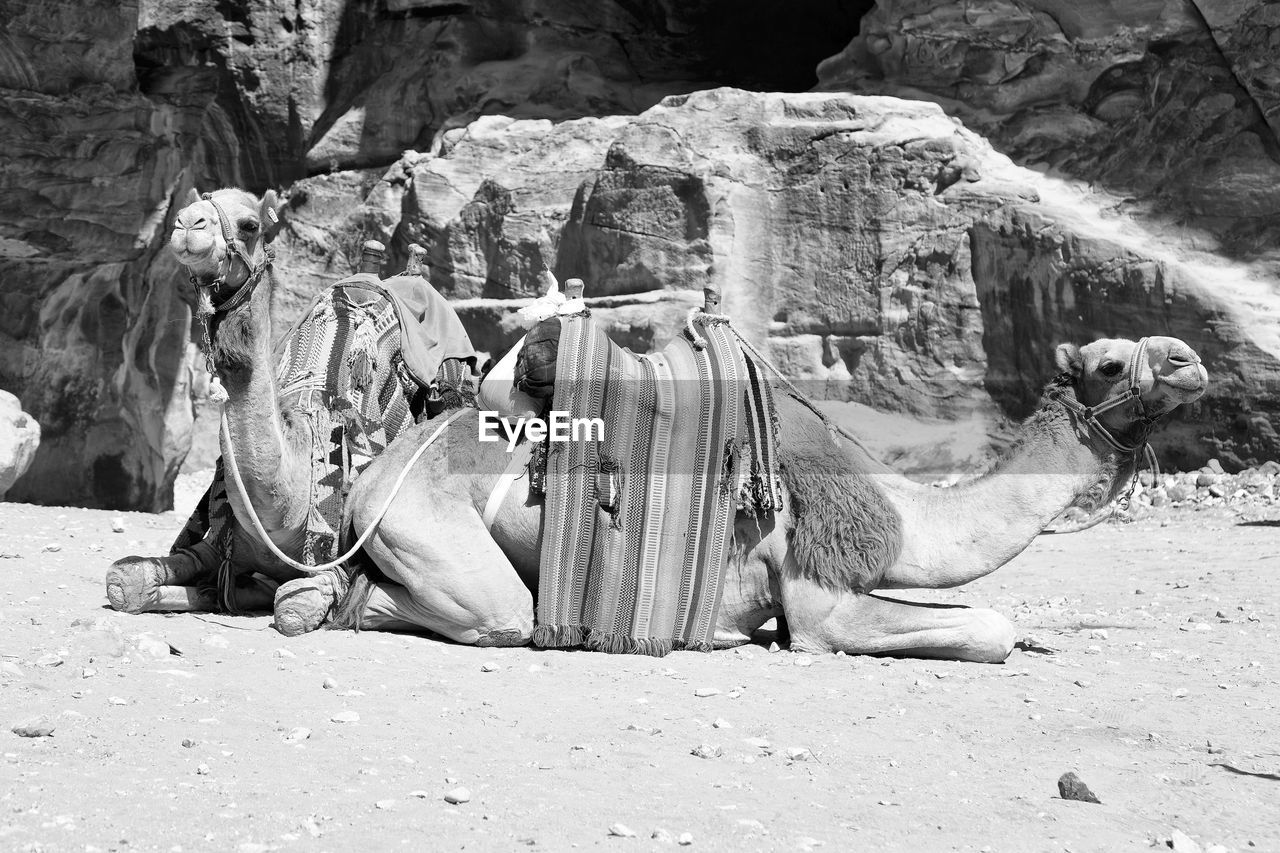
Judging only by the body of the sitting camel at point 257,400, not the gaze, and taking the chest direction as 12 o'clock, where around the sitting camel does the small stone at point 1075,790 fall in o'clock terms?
The small stone is roughly at 9 o'clock from the sitting camel.

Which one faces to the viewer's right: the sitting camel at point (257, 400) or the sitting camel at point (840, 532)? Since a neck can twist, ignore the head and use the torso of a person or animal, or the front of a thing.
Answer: the sitting camel at point (840, 532)

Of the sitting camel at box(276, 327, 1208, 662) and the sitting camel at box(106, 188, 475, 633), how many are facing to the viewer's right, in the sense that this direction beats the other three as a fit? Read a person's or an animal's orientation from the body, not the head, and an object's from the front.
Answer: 1

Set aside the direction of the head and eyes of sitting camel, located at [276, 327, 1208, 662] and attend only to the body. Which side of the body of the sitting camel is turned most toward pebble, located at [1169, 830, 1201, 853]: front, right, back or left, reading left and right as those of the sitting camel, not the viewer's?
right

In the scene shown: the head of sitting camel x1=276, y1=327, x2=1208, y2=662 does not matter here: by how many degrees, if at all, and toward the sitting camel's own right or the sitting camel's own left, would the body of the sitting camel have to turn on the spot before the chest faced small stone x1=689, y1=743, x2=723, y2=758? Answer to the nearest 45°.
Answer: approximately 90° to the sitting camel's own right

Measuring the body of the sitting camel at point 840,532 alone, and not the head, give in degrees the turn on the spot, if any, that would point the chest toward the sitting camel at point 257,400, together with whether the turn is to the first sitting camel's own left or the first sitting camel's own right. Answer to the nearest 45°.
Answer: approximately 180°

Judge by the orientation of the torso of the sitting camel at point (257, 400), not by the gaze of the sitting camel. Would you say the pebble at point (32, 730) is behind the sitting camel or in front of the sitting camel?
in front

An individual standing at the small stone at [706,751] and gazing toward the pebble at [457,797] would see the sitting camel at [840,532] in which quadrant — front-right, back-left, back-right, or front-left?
back-right

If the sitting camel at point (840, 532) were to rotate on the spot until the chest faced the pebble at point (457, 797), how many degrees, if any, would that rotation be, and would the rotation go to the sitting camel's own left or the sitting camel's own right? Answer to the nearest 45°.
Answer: approximately 135° to the sitting camel's own right

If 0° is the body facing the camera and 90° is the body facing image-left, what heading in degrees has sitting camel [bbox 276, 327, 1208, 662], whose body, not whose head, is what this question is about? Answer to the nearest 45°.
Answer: approximately 270°

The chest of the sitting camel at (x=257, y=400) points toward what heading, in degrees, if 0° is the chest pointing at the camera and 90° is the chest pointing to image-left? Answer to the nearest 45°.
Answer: approximately 45°
